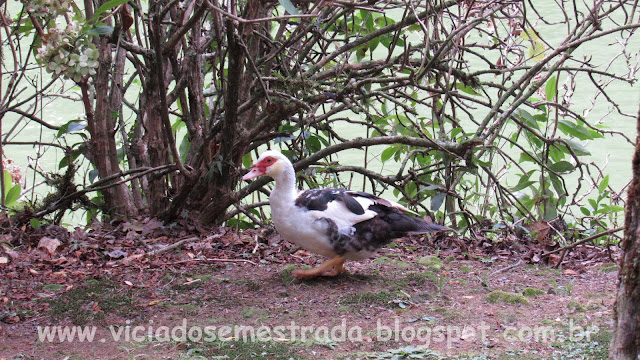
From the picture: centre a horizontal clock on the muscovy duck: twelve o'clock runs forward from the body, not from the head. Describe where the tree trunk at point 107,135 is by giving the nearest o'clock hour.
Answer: The tree trunk is roughly at 1 o'clock from the muscovy duck.

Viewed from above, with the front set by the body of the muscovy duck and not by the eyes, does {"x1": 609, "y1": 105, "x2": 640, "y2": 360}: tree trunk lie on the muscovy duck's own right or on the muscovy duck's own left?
on the muscovy duck's own left

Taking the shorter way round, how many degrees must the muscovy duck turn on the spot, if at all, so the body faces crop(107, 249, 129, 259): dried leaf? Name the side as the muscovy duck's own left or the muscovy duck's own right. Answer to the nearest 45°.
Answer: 0° — it already faces it

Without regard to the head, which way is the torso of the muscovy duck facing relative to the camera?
to the viewer's left

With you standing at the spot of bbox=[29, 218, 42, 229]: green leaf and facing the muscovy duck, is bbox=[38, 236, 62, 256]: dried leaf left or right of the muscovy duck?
right

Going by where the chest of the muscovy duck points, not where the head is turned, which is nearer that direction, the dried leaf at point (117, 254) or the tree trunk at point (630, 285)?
the dried leaf

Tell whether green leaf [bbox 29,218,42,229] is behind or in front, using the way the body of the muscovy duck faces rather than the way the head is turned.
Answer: in front

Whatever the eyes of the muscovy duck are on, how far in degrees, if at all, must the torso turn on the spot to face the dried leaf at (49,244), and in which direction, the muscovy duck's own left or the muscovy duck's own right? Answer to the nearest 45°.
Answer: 0° — it already faces it
